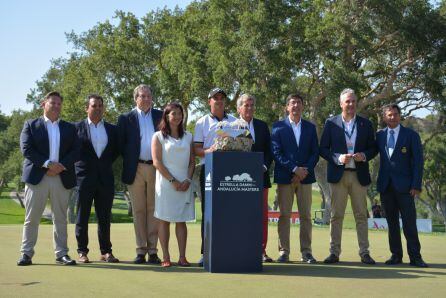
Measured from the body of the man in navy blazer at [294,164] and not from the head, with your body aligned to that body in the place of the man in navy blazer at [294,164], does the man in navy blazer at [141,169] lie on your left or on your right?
on your right

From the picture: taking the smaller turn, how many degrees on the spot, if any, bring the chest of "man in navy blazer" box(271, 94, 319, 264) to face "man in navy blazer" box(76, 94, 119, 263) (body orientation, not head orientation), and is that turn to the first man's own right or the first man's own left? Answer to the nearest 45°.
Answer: approximately 90° to the first man's own right

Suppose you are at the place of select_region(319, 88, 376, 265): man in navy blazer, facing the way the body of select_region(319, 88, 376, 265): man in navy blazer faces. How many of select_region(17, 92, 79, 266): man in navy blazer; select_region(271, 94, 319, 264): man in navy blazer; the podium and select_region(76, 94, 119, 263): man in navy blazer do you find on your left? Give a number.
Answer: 0

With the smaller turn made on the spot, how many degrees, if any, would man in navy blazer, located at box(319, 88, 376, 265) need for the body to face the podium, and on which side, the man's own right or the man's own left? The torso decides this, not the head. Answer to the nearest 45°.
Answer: approximately 45° to the man's own right

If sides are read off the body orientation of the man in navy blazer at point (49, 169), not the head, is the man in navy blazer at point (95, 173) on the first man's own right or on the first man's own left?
on the first man's own left

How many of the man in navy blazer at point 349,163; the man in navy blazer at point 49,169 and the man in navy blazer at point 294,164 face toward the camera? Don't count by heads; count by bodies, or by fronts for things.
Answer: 3

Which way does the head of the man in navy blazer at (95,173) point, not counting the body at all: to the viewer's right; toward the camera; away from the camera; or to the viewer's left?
toward the camera

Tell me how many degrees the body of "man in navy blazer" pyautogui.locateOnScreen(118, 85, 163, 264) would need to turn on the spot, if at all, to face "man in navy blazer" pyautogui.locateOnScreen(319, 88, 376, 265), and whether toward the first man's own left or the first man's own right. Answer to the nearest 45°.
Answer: approximately 45° to the first man's own left

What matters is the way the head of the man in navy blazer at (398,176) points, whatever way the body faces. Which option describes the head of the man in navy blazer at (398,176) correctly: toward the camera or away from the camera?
toward the camera

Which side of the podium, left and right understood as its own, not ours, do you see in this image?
front

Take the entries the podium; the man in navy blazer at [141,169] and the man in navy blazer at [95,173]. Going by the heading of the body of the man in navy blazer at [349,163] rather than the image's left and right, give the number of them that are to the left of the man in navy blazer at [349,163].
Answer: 0

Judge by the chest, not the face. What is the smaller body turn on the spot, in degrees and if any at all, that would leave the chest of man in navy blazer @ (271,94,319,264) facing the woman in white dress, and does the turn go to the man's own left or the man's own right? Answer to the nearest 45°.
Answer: approximately 45° to the man's own right

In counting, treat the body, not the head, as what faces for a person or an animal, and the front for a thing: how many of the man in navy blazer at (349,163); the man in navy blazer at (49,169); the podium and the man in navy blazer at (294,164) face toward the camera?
4

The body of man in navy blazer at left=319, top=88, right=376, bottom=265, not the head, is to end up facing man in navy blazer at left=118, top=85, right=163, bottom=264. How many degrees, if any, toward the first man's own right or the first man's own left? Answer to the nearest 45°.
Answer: approximately 90° to the first man's own right

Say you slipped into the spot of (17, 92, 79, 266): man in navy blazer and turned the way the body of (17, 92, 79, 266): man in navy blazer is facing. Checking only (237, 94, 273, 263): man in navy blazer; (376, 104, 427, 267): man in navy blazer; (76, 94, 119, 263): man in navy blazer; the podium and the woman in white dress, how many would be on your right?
0

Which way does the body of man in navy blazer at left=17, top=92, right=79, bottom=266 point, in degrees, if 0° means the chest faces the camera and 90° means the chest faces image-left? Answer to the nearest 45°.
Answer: approximately 0°

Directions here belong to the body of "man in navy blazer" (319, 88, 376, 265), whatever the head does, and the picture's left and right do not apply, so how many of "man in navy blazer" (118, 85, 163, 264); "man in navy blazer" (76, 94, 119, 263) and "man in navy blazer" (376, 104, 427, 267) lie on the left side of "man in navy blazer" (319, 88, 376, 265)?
1

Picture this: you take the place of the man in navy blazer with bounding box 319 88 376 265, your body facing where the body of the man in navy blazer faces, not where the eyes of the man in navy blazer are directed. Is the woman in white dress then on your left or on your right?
on your right

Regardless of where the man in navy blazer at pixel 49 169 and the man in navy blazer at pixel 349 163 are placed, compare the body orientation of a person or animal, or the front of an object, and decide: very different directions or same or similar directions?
same or similar directions
